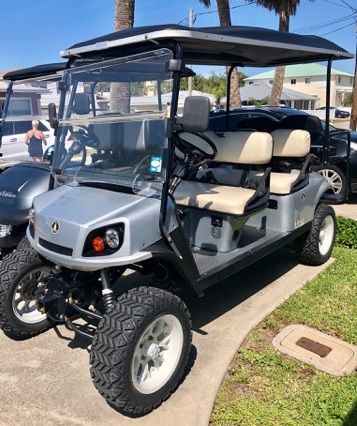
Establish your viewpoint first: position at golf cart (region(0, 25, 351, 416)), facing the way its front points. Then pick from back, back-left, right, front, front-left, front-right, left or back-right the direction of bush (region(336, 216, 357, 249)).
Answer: back

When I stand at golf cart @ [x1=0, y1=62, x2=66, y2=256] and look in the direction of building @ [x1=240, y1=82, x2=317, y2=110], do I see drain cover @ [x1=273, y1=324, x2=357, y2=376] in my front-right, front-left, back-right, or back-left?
back-right

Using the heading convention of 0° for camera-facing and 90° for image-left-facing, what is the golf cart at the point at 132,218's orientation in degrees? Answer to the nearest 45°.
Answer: approximately 45°

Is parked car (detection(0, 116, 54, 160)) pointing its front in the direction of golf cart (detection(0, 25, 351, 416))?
no

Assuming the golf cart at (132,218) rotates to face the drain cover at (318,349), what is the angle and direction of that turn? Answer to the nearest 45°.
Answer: approximately 135° to its left

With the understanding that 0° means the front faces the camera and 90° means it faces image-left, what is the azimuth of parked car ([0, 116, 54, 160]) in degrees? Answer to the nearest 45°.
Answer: approximately 90°

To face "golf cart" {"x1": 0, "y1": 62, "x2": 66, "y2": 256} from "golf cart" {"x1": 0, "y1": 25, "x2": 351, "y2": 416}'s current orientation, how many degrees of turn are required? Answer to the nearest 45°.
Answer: approximately 90° to its right

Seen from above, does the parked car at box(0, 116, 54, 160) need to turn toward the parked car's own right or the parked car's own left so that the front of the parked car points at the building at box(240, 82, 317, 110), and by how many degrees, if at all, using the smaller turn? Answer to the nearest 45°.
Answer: approximately 135° to the parked car's own right

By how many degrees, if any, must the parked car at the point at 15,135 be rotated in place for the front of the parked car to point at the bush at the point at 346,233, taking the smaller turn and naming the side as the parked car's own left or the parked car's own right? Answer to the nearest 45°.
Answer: approximately 180°

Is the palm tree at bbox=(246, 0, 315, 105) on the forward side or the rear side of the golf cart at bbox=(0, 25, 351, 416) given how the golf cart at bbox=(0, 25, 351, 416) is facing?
on the rear side

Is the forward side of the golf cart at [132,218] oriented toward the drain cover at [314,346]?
no

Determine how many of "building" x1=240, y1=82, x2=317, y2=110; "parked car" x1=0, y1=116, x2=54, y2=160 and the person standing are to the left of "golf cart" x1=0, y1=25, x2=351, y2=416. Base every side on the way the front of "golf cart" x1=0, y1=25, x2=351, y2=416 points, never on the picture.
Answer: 0

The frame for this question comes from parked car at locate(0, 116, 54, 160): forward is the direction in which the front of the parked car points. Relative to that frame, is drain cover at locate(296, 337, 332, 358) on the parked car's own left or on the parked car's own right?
on the parked car's own left

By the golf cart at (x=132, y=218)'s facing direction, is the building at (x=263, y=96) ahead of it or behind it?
behind

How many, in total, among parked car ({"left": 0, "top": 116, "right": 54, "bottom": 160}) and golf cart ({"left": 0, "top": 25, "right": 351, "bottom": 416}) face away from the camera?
0

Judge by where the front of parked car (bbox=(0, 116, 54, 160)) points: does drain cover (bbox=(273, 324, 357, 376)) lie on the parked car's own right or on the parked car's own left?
on the parked car's own left

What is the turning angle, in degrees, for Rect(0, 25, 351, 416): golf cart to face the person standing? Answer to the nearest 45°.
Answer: approximately 90° to its right
